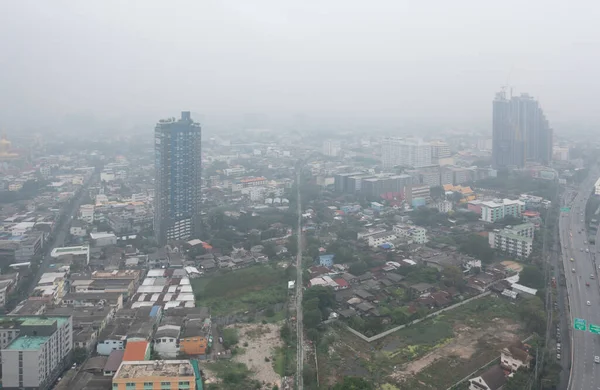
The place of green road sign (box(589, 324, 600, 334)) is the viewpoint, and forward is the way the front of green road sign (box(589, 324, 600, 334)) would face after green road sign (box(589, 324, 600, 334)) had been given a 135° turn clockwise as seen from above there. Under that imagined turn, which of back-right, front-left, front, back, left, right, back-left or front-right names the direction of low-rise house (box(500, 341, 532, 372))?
left

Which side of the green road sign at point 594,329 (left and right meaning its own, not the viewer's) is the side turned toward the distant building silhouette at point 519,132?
back

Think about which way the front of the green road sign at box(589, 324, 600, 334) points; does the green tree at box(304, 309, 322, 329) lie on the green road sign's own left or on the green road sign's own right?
on the green road sign's own right

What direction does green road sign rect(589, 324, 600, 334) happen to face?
toward the camera

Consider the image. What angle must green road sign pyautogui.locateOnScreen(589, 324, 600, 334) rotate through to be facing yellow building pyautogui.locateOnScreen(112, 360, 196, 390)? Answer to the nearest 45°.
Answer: approximately 45° to its right

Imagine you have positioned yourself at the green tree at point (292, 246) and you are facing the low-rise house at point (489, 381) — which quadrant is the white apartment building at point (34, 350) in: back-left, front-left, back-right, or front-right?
front-right

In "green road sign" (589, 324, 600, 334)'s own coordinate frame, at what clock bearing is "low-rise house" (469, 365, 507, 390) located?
The low-rise house is roughly at 1 o'clock from the green road sign.

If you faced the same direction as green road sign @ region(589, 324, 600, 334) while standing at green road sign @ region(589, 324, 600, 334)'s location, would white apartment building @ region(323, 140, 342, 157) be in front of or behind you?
behind

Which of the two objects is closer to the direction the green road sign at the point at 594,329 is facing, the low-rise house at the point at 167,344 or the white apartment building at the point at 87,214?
the low-rise house

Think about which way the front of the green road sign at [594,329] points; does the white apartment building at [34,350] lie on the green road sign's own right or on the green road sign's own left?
on the green road sign's own right

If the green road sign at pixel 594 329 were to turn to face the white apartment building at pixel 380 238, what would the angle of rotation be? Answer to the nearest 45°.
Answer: approximately 135° to its right
